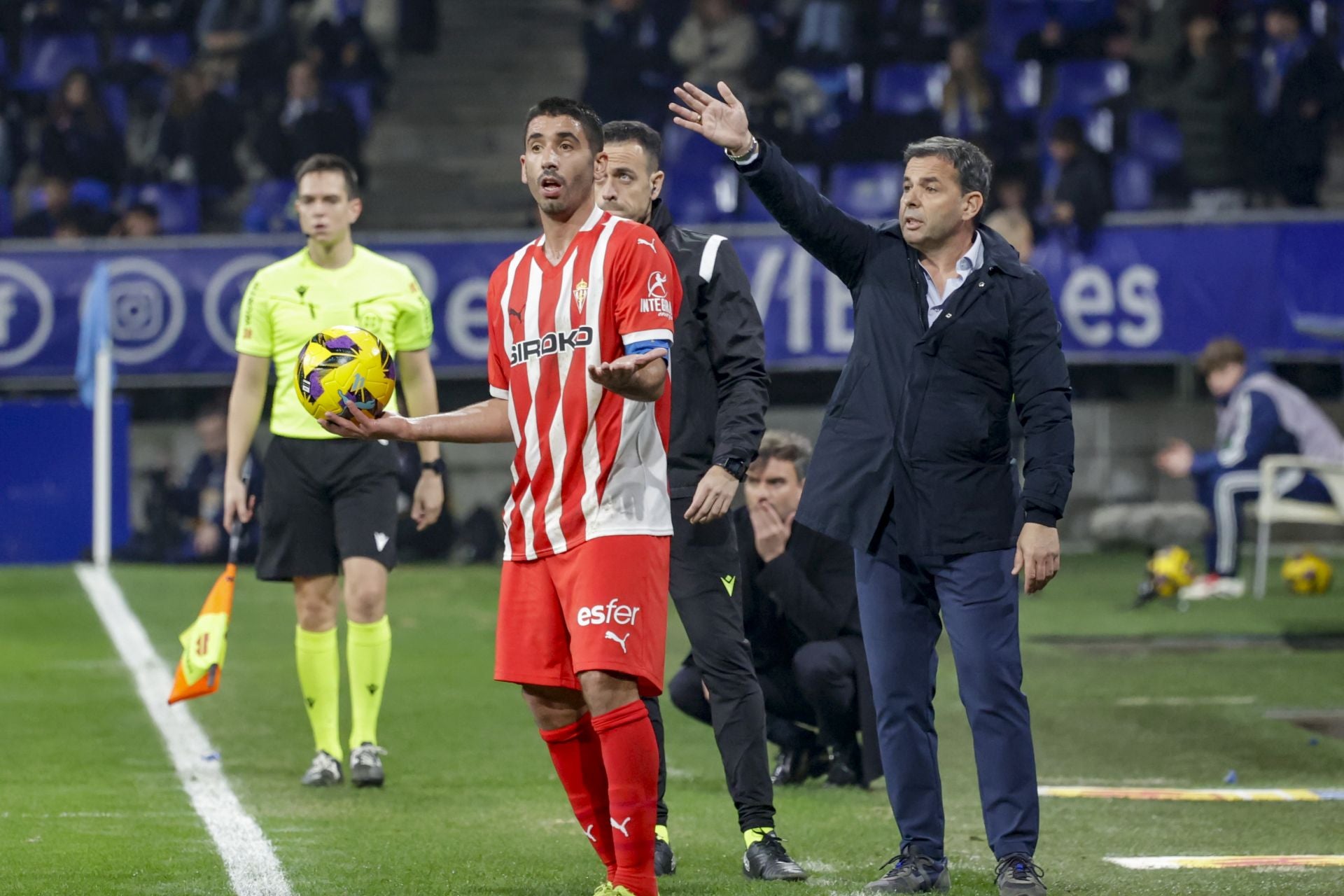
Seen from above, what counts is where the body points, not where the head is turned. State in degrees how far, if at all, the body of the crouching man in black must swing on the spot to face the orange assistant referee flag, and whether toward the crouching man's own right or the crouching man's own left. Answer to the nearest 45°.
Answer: approximately 45° to the crouching man's own right

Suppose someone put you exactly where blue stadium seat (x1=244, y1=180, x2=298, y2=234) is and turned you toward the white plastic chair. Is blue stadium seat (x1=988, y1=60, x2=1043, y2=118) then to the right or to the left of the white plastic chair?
left

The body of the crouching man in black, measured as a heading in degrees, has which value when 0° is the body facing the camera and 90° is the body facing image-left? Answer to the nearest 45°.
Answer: approximately 45°

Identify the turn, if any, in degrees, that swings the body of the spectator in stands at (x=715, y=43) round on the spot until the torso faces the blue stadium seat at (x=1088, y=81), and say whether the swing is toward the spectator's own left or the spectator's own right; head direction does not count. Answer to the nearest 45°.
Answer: approximately 90° to the spectator's own left

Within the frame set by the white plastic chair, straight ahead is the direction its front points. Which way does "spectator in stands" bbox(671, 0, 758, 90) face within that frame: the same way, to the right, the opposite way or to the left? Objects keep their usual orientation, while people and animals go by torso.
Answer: to the left

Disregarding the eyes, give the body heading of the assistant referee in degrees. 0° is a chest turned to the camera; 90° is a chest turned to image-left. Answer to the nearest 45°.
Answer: approximately 0°

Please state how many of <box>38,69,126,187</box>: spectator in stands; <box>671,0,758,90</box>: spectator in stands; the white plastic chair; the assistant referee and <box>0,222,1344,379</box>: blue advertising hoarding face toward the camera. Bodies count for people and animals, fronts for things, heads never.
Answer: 4

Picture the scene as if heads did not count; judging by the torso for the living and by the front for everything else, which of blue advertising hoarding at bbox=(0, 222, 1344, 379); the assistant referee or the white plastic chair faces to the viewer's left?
the white plastic chair

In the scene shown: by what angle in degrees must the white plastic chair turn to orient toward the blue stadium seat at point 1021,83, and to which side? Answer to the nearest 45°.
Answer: approximately 45° to its right

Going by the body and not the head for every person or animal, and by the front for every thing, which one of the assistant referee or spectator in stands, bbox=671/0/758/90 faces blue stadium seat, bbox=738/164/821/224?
the spectator in stands

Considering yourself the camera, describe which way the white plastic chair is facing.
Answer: facing to the left of the viewer

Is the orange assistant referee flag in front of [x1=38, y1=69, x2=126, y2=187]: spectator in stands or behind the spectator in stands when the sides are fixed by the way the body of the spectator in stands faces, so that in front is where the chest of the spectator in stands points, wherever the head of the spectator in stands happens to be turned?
in front

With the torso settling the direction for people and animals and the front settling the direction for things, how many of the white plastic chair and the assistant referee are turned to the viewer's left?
1
